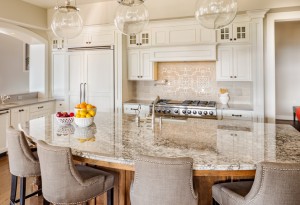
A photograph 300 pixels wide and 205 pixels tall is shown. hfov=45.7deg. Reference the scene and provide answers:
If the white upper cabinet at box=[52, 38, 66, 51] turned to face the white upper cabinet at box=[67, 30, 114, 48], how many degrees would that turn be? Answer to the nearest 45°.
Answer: approximately 45° to its left

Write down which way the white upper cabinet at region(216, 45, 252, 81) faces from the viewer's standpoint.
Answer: facing the viewer

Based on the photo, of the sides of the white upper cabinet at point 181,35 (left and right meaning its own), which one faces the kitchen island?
front

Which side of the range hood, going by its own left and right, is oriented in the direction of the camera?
front

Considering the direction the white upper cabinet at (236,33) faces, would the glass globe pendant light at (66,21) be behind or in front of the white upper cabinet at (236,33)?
in front

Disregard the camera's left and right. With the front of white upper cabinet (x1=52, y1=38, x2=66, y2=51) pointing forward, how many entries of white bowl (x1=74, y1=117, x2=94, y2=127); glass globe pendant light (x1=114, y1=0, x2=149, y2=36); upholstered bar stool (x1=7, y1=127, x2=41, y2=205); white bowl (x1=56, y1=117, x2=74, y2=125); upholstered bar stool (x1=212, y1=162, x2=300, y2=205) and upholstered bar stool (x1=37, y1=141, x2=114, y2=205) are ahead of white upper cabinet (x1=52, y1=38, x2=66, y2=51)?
6

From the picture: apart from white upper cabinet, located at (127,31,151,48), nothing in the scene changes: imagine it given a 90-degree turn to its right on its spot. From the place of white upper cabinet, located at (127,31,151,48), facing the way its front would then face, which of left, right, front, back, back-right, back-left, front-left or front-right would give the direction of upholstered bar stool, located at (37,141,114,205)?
left

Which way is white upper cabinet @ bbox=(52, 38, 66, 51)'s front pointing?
toward the camera

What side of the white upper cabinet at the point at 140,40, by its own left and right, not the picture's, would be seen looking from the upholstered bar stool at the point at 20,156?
front

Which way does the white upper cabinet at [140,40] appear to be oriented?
toward the camera
